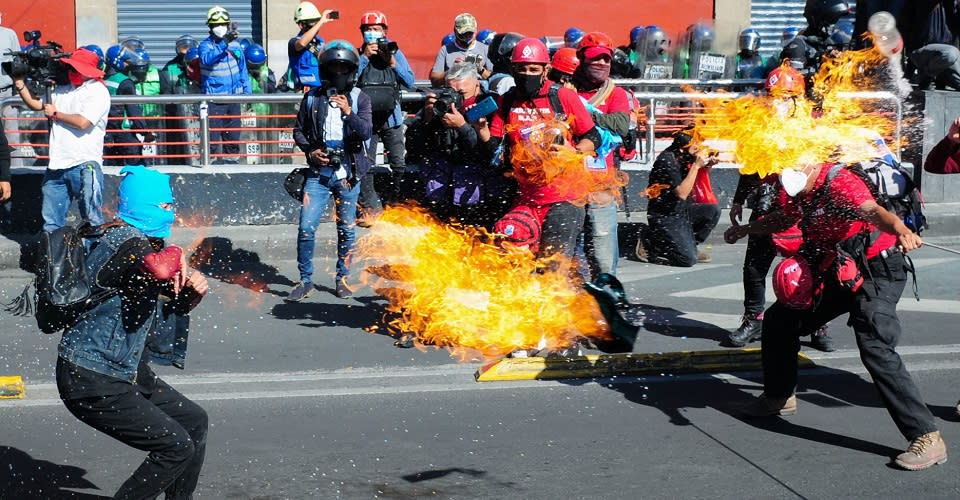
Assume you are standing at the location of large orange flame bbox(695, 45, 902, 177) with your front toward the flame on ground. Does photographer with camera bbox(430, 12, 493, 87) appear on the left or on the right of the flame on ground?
right

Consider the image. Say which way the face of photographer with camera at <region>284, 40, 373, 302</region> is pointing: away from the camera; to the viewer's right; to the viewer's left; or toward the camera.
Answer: toward the camera

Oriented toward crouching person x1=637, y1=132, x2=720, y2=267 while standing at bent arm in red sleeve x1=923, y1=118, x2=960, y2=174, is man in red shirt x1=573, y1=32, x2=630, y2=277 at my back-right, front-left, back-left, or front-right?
front-left

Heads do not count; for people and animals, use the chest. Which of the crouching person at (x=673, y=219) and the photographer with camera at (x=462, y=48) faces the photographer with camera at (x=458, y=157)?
the photographer with camera at (x=462, y=48)

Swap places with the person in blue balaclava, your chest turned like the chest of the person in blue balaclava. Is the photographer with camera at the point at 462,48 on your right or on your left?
on your left

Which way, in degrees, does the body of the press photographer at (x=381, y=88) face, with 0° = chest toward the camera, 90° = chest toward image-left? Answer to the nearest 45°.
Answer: approximately 0°

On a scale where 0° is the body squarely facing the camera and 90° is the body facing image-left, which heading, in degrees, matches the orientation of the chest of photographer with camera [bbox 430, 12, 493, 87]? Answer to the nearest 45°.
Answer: approximately 0°

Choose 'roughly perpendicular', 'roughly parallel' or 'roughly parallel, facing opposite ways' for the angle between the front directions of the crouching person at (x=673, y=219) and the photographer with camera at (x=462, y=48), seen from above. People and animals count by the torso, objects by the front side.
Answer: roughly perpendicular

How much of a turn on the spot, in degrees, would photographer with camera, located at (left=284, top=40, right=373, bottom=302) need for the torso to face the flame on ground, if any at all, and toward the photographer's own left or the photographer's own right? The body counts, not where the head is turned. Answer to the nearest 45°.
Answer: approximately 45° to the photographer's own left

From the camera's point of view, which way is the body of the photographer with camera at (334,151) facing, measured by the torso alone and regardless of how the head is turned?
toward the camera

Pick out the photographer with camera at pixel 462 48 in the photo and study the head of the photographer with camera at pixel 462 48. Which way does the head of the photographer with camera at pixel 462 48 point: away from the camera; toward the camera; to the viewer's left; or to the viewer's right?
toward the camera

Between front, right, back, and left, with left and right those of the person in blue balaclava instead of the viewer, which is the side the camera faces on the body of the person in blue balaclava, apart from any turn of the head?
right

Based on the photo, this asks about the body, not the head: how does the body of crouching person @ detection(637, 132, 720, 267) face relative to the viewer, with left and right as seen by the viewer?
facing to the right of the viewer
